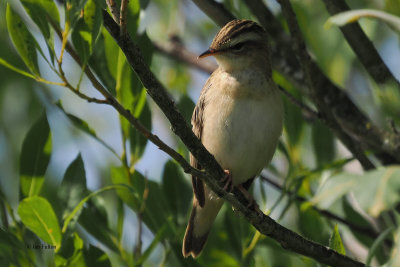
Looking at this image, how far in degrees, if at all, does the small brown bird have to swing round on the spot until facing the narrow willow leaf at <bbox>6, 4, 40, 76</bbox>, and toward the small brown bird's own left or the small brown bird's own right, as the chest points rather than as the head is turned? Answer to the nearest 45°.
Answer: approximately 45° to the small brown bird's own right

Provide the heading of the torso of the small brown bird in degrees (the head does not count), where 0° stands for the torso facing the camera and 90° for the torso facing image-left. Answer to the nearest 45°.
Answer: approximately 315°

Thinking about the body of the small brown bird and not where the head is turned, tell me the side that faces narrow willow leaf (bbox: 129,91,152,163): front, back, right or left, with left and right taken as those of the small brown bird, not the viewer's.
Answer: right

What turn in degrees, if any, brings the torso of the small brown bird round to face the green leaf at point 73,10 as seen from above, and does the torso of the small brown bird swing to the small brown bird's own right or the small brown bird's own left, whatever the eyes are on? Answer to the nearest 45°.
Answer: approximately 45° to the small brown bird's own right

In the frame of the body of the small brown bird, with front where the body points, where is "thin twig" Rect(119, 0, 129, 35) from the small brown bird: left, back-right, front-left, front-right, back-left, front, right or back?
front-right

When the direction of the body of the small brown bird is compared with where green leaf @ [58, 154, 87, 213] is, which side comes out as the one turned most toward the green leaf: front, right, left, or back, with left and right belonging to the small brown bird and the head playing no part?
right

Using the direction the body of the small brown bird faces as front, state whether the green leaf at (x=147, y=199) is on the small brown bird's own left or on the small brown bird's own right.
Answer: on the small brown bird's own right

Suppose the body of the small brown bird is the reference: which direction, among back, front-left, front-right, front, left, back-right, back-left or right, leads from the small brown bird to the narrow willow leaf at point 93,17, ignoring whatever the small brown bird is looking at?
front-right
